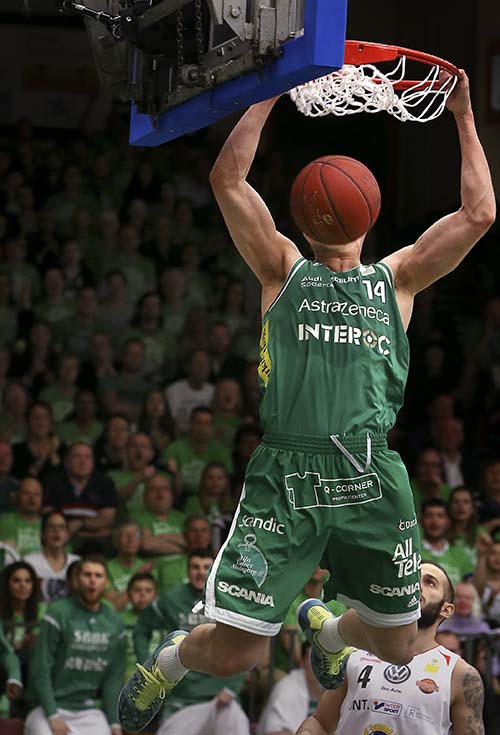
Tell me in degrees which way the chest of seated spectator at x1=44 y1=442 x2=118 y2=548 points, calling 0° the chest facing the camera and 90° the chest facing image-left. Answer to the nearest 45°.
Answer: approximately 0°

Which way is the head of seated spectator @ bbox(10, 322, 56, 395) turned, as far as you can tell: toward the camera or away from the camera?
toward the camera

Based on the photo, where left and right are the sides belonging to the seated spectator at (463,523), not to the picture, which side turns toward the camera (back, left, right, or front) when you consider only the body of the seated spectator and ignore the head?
front

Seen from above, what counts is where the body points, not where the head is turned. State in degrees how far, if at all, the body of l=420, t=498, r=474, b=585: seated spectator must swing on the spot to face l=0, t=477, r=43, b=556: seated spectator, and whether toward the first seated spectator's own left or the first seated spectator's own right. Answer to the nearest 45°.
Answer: approximately 90° to the first seated spectator's own right

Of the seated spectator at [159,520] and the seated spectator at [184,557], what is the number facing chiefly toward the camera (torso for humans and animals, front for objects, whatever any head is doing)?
2

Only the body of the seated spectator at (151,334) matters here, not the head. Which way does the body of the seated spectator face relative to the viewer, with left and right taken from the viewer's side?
facing the viewer

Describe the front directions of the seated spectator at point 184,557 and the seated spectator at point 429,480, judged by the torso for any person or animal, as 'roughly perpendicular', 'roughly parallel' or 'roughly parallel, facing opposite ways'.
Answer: roughly parallel

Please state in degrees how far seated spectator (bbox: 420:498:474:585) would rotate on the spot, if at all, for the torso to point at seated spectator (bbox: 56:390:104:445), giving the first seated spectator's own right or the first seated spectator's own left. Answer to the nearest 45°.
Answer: approximately 90° to the first seated spectator's own right

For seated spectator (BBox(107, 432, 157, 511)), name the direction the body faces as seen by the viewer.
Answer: toward the camera

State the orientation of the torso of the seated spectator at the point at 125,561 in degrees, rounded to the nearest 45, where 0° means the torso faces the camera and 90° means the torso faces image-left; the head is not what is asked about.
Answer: approximately 0°

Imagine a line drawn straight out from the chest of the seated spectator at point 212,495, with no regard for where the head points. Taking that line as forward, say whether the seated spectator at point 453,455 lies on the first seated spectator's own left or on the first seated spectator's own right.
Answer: on the first seated spectator's own left

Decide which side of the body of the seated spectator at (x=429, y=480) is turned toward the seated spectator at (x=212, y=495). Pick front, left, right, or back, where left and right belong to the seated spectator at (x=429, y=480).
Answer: right

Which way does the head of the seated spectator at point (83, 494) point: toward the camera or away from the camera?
toward the camera

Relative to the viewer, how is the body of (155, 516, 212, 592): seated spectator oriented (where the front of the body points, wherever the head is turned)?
toward the camera

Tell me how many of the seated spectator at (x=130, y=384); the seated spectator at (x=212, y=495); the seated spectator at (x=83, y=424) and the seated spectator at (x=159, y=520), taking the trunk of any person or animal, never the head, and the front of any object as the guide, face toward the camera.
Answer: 4
